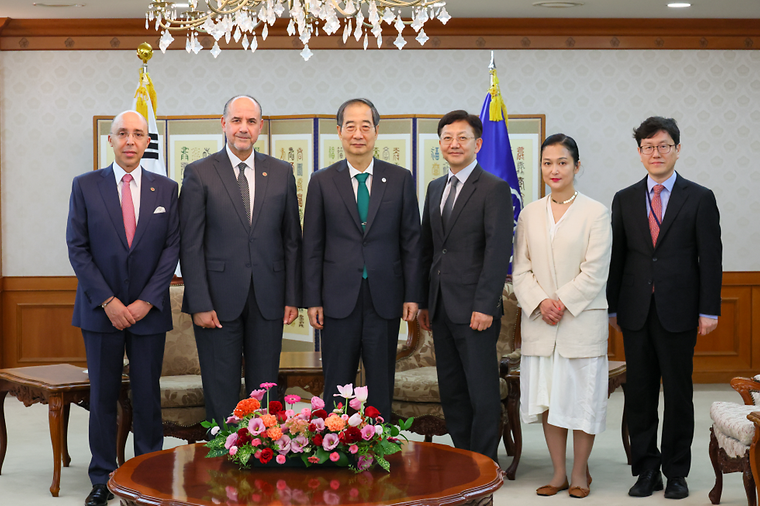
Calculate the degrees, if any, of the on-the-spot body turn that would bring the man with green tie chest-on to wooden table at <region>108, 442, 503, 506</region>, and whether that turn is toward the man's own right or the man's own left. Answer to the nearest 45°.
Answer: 0° — they already face it

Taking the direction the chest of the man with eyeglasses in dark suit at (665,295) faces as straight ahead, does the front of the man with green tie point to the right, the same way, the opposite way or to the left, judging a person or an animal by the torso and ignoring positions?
the same way

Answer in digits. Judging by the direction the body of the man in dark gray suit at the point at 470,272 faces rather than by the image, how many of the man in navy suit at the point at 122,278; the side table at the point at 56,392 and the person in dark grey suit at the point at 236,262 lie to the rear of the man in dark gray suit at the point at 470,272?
0

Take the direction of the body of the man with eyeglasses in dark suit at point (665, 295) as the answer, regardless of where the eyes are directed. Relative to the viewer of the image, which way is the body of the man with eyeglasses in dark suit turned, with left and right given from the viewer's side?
facing the viewer

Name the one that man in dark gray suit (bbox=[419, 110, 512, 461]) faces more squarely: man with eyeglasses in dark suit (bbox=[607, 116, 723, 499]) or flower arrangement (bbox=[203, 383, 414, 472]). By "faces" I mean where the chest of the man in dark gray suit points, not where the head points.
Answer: the flower arrangement

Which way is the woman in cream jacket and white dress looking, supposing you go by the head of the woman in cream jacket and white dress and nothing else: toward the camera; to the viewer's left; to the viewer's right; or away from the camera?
toward the camera

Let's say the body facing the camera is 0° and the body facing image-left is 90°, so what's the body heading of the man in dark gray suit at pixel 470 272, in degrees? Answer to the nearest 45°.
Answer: approximately 45°

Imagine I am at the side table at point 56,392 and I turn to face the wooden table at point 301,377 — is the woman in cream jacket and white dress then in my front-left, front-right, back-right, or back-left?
front-right

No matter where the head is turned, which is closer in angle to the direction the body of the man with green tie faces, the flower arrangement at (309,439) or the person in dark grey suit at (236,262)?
the flower arrangement

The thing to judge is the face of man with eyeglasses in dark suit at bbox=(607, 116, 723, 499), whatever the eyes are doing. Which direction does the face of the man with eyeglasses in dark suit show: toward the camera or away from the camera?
toward the camera

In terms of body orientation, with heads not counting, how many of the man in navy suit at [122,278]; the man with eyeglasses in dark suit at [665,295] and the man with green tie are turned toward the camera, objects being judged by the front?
3

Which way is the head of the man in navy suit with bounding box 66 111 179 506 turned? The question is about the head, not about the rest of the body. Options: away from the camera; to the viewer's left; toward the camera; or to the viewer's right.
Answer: toward the camera

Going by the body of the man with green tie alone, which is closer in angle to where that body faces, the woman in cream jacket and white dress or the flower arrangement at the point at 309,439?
the flower arrangement

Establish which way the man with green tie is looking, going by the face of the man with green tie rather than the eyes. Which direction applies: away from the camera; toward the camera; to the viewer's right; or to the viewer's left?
toward the camera

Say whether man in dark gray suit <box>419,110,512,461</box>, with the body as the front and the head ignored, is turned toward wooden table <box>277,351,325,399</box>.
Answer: no

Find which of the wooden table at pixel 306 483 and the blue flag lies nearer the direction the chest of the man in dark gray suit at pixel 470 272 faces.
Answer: the wooden table

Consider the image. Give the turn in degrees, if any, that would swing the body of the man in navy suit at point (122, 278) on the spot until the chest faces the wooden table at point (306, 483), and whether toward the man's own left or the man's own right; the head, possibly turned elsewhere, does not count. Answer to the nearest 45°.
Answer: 0° — they already face it

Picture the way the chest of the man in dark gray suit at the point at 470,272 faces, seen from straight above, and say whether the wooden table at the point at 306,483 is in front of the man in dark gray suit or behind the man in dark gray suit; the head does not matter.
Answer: in front
